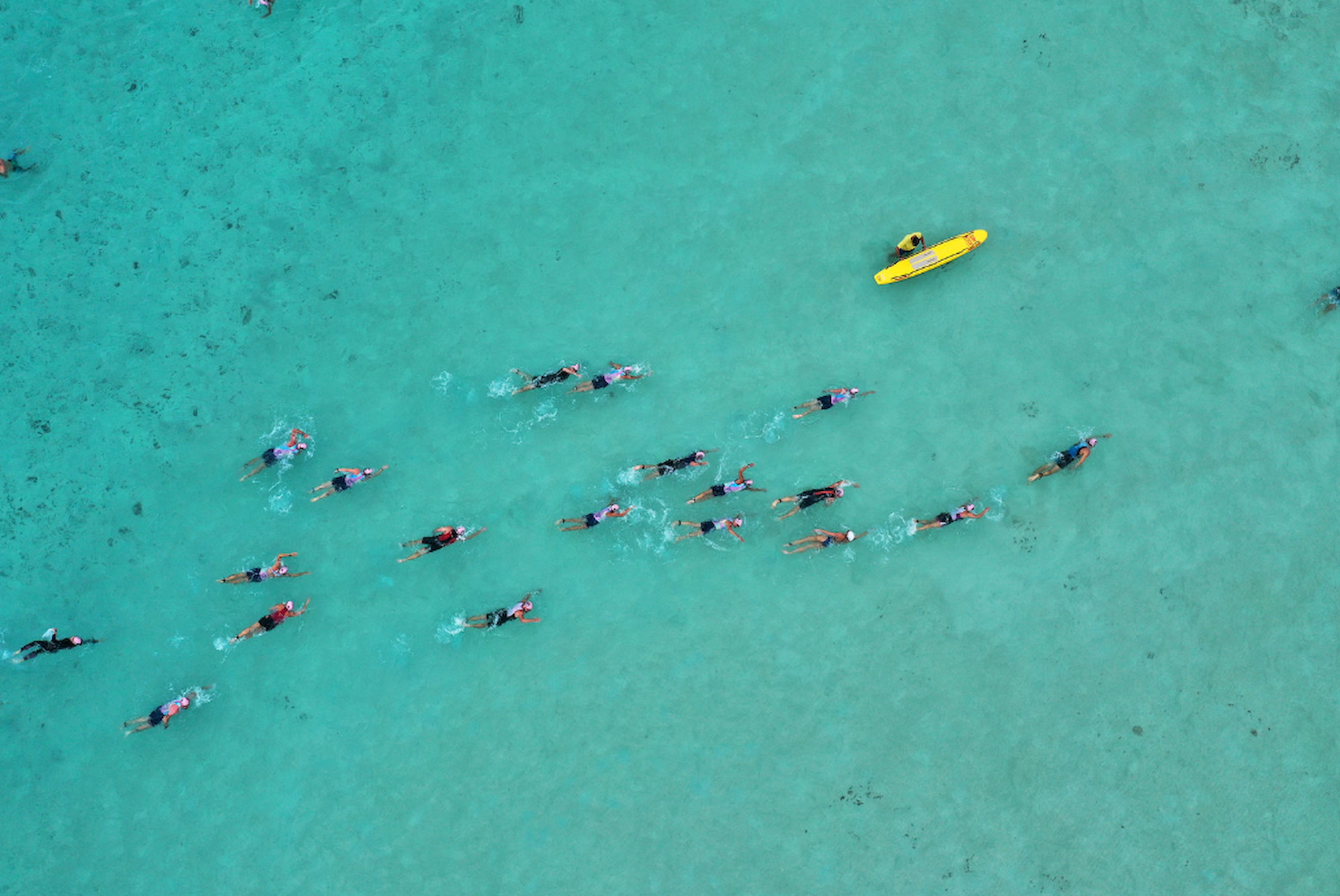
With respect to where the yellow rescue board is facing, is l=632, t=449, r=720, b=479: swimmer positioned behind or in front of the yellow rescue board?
behind

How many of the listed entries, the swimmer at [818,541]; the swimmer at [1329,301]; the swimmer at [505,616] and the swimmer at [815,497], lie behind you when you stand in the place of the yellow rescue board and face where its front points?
3

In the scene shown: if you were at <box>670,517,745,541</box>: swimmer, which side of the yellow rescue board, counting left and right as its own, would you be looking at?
back

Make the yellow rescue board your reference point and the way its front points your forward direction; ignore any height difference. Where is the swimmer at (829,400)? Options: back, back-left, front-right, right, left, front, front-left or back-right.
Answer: back

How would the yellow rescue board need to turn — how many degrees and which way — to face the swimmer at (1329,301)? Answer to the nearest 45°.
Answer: approximately 45° to its right

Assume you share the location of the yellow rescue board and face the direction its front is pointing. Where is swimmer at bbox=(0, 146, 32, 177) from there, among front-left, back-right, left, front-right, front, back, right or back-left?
back-left

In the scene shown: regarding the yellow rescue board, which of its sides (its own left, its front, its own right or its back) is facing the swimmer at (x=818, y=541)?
back

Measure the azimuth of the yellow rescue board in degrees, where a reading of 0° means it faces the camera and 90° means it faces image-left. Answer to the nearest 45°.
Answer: approximately 225°

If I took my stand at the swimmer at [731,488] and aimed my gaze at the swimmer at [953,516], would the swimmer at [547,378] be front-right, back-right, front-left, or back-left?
back-left

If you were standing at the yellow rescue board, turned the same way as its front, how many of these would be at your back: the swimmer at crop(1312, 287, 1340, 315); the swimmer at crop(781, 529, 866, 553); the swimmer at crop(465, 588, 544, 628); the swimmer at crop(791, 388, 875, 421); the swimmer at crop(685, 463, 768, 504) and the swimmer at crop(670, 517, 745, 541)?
5

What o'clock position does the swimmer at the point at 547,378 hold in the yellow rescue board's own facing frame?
The swimmer is roughly at 7 o'clock from the yellow rescue board.

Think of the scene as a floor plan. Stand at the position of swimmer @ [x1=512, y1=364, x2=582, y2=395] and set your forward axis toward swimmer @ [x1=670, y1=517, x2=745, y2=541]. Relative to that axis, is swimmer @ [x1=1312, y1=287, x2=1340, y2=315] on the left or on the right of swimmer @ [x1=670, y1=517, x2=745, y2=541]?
left

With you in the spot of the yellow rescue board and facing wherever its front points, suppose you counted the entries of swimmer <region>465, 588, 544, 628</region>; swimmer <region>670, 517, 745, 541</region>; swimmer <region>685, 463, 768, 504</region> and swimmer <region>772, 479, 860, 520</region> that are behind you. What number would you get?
4

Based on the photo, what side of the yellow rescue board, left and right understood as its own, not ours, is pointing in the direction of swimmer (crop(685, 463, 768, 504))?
back

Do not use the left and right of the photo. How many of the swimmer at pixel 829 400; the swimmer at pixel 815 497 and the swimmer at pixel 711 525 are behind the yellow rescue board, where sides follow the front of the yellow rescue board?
3

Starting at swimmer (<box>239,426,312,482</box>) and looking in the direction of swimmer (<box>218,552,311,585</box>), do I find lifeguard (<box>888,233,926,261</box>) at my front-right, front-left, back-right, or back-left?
back-left

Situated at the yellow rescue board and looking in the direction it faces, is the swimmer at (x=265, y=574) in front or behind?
behind
